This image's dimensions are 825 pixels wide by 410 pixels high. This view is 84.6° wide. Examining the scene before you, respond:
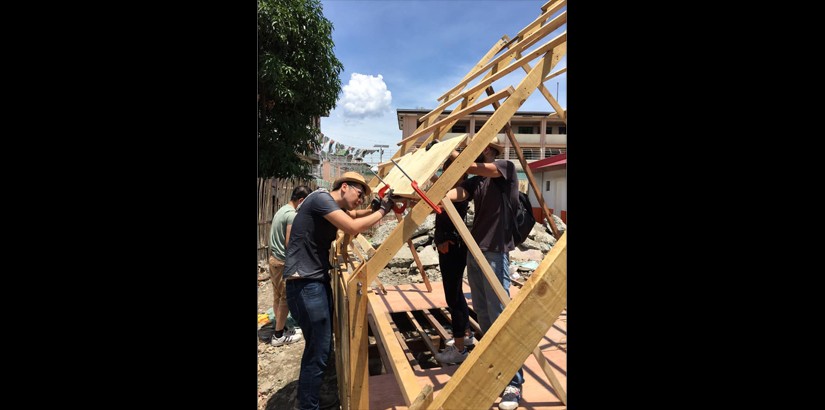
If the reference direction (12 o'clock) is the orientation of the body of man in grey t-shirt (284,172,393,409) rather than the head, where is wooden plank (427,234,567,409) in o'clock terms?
The wooden plank is roughly at 2 o'clock from the man in grey t-shirt.

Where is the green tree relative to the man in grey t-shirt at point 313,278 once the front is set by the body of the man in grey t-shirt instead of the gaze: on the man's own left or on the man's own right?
on the man's own left

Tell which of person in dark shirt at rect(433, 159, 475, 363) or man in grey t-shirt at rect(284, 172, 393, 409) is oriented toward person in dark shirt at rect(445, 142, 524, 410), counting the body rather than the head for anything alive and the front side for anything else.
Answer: the man in grey t-shirt

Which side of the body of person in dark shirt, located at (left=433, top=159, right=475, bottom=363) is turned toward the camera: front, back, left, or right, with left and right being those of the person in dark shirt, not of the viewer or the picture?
left

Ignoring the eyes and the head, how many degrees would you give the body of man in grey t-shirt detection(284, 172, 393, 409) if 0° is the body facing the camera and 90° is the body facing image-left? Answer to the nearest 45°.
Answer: approximately 270°

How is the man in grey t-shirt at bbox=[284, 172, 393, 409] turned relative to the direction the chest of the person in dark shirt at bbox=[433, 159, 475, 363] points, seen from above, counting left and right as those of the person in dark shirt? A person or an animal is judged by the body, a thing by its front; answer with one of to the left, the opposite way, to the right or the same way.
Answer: the opposite way

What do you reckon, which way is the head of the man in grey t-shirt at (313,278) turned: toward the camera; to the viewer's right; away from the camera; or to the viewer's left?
to the viewer's right

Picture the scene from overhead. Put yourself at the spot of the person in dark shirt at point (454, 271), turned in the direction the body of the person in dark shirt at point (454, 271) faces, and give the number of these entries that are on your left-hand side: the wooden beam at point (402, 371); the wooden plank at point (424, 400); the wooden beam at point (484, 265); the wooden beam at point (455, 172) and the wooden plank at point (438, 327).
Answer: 4

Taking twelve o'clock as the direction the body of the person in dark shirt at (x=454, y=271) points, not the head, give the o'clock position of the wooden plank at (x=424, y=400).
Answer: The wooden plank is roughly at 9 o'clock from the person in dark shirt.

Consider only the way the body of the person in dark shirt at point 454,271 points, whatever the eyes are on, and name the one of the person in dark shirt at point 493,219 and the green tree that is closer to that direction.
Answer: the green tree
